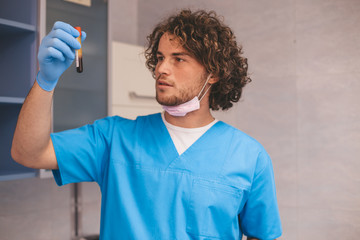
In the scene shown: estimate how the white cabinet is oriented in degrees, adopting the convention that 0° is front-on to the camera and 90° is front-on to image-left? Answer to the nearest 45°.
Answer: approximately 315°

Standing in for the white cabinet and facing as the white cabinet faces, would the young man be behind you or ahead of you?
ahead

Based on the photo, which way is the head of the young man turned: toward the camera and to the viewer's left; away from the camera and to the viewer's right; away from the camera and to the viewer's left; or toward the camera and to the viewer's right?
toward the camera and to the viewer's left
